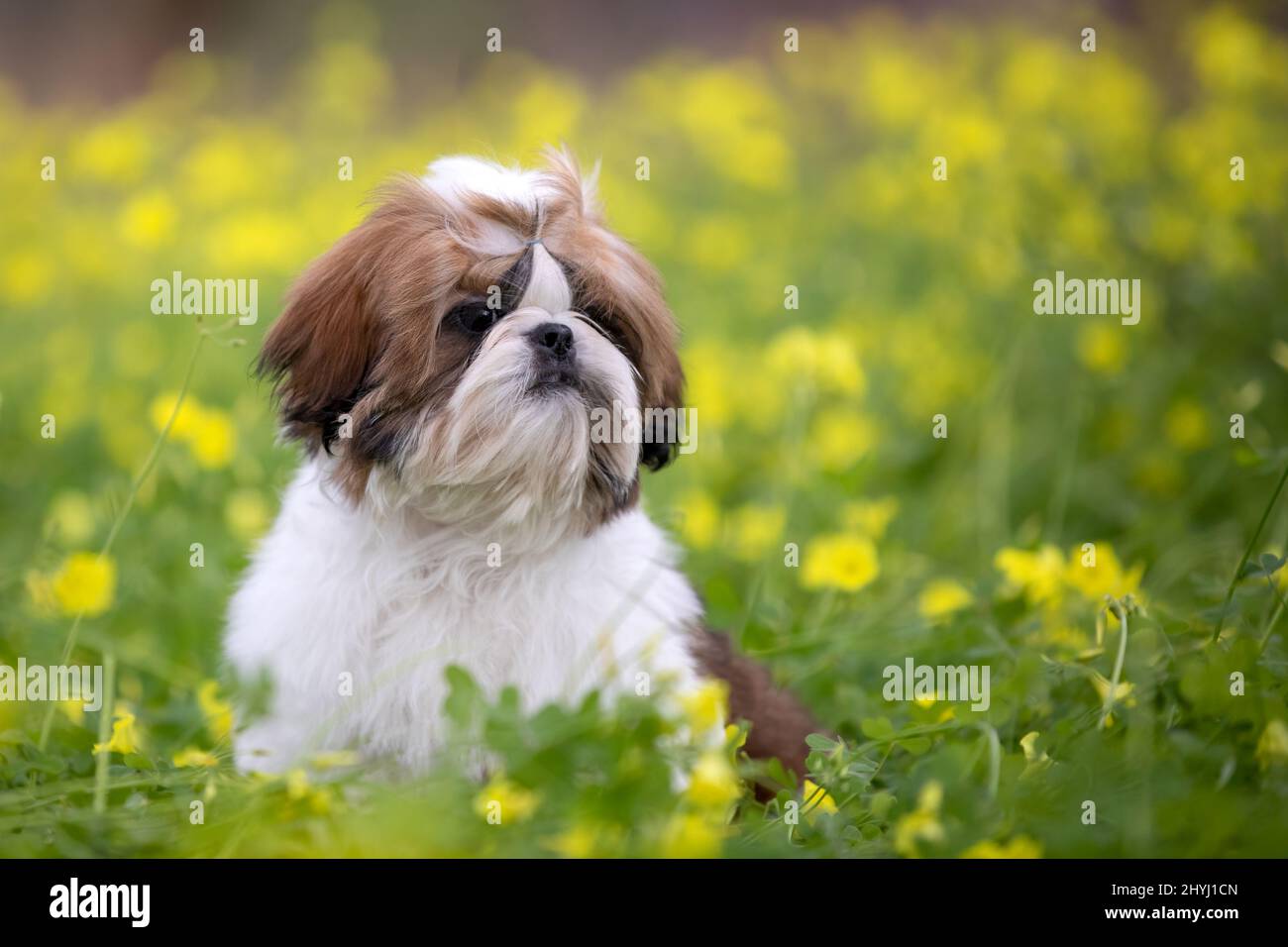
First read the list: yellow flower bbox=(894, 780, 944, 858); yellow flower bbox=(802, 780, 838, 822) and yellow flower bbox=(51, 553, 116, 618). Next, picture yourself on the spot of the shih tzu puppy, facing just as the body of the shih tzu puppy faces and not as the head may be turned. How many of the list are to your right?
1

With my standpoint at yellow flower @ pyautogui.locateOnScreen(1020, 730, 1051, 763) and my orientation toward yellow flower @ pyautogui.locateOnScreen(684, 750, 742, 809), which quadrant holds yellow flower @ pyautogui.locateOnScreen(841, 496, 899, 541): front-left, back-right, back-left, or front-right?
back-right

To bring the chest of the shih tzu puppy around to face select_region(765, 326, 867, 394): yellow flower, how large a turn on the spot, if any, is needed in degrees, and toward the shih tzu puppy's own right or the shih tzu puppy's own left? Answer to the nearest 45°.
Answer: approximately 135° to the shih tzu puppy's own left

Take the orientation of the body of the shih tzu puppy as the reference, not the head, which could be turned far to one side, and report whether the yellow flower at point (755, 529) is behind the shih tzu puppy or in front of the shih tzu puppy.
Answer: behind

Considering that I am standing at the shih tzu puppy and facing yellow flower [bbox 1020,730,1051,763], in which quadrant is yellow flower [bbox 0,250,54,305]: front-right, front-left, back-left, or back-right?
back-left

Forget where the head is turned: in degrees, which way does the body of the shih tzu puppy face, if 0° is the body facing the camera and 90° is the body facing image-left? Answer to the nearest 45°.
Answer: approximately 0°

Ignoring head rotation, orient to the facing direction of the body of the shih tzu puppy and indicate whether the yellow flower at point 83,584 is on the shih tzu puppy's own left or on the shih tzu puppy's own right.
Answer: on the shih tzu puppy's own right

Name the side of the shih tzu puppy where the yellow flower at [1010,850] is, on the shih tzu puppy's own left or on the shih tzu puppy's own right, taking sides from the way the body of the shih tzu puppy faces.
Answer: on the shih tzu puppy's own left
